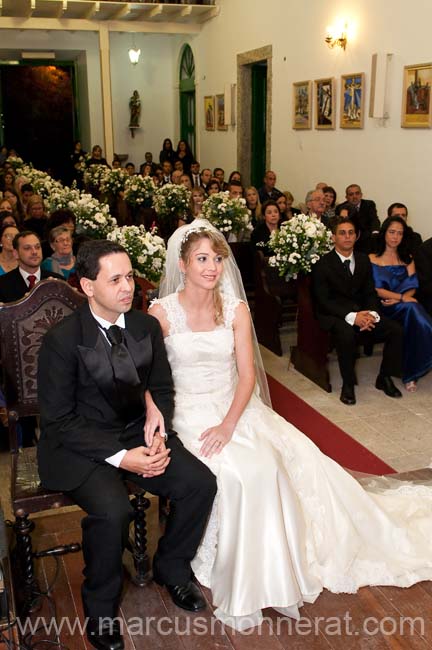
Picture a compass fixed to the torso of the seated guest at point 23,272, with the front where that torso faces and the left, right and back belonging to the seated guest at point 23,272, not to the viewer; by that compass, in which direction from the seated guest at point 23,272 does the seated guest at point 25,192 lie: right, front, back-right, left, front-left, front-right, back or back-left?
back-left

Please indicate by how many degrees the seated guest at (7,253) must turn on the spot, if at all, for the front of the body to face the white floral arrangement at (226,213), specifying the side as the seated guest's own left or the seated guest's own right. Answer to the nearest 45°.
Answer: approximately 90° to the seated guest's own left

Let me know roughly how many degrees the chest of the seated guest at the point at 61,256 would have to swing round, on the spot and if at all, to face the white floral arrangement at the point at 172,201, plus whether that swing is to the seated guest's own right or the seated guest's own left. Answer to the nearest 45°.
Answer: approximately 135° to the seated guest's own left

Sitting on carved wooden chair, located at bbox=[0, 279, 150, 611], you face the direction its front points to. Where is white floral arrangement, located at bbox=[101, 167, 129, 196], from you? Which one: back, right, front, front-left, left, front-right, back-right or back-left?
back-left

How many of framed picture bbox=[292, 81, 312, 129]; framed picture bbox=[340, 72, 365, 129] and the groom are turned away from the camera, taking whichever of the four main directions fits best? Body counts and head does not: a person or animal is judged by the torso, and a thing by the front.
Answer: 0

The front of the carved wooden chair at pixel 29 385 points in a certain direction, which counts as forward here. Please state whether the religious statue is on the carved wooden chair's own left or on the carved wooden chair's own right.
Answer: on the carved wooden chair's own left

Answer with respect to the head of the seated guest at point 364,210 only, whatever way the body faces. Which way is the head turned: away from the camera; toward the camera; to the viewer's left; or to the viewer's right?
toward the camera

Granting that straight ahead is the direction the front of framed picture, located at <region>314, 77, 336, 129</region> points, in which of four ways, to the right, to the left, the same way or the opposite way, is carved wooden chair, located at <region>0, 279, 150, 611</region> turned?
to the left

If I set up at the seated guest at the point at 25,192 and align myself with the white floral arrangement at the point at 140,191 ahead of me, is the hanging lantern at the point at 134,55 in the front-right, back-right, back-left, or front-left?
front-left

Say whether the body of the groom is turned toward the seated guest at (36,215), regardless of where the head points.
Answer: no

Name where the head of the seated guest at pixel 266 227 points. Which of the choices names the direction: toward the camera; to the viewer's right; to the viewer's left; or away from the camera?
toward the camera

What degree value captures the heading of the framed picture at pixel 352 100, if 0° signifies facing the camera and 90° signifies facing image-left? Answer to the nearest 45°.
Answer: approximately 45°

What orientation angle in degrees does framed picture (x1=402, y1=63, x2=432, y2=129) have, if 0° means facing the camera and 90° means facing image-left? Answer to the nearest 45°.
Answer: approximately 45°

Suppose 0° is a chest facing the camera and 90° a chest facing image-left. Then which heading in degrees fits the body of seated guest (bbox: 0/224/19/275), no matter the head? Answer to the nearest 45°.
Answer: approximately 315°
